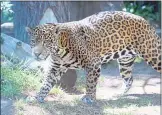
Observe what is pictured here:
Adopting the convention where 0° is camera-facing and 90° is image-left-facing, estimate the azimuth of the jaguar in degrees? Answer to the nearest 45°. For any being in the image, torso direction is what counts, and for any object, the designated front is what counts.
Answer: approximately 90°

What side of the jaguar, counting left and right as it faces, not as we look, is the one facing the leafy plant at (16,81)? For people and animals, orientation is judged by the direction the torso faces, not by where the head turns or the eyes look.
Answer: front
